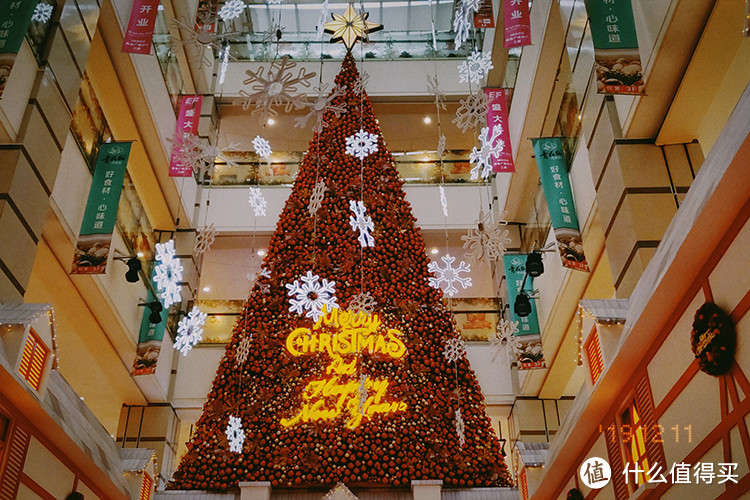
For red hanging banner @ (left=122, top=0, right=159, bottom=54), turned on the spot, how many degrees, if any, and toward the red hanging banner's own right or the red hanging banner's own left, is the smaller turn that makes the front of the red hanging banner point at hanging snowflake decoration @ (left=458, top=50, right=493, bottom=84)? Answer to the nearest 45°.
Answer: approximately 90° to the red hanging banner's own left

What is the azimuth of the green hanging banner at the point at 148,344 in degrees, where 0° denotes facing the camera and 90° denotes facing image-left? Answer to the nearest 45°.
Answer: approximately 0°
